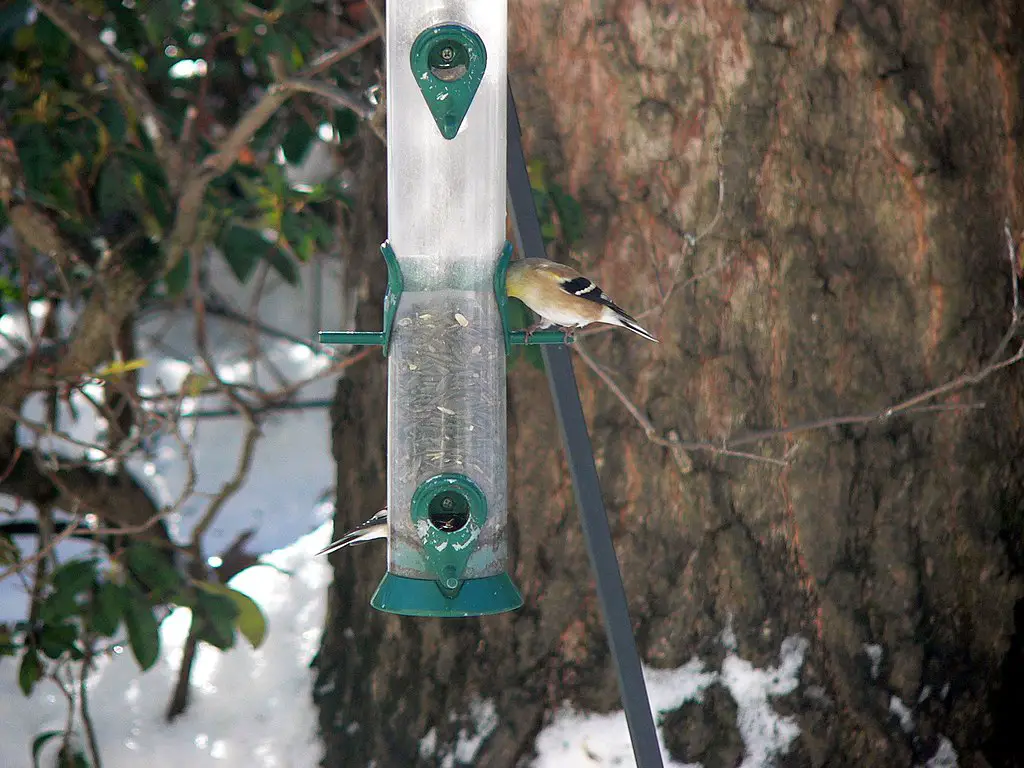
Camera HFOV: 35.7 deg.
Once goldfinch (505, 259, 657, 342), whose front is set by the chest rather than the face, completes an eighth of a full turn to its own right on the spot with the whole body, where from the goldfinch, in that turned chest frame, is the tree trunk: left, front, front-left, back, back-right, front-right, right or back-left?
right

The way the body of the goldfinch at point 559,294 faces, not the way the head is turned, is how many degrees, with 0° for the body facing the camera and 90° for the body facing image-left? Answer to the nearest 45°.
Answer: approximately 90°
